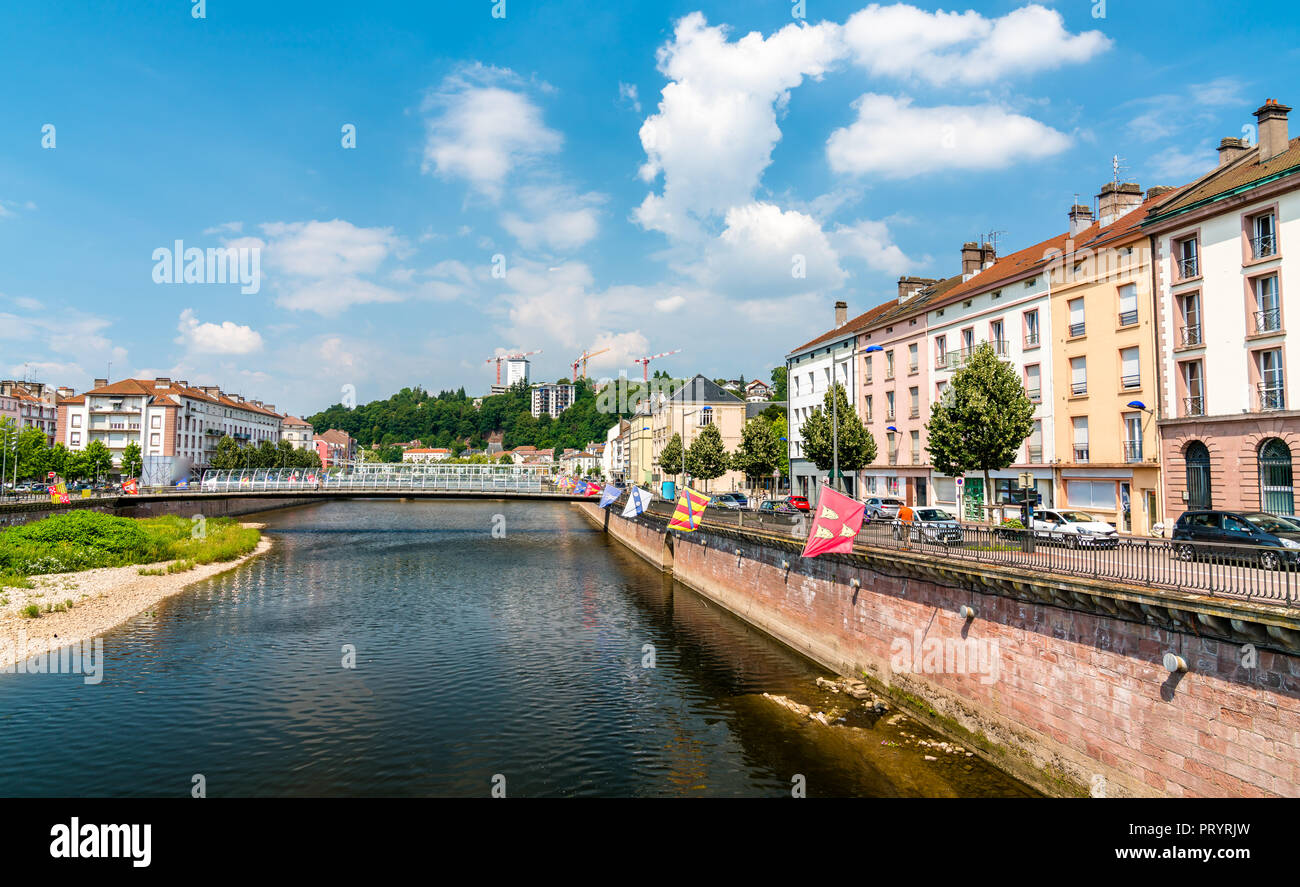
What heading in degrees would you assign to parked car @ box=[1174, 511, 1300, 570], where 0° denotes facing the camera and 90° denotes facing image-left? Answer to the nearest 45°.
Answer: approximately 315°

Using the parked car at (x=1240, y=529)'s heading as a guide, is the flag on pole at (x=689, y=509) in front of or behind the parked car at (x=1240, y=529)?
behind

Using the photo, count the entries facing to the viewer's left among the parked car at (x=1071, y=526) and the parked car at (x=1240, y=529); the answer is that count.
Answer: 0

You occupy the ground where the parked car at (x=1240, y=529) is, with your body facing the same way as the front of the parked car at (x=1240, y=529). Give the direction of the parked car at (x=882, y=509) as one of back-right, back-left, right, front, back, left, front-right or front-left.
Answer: back

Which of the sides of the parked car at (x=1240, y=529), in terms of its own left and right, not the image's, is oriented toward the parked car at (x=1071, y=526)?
back

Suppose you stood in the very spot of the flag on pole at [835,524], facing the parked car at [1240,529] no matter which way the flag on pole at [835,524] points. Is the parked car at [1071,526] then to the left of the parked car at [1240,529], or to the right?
left

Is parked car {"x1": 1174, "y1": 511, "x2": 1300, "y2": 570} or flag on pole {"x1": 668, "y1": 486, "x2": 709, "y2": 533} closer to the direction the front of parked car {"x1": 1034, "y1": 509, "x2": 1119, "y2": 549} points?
the parked car

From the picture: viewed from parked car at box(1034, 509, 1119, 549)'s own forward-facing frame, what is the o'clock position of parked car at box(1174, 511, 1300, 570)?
parked car at box(1174, 511, 1300, 570) is roughly at 12 o'clock from parked car at box(1034, 509, 1119, 549).

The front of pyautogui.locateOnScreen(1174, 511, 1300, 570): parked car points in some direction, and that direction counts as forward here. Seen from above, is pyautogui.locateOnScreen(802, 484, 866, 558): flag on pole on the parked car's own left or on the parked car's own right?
on the parked car's own right

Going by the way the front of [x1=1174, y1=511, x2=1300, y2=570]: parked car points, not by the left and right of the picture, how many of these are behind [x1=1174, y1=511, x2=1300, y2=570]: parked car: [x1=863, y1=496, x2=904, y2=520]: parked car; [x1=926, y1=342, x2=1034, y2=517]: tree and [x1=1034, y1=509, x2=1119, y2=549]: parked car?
3
